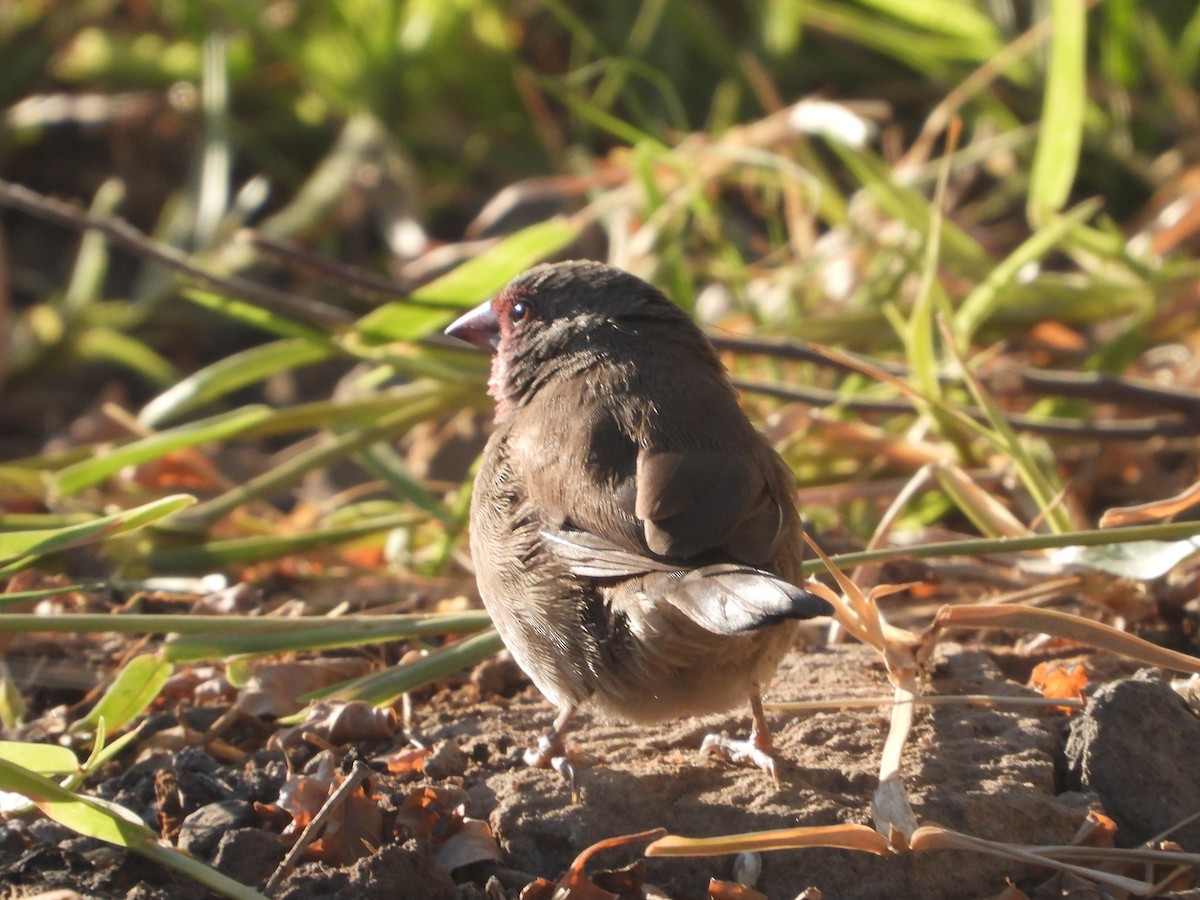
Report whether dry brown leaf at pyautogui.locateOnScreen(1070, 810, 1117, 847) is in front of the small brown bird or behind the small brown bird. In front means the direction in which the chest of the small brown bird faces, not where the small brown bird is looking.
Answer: behind

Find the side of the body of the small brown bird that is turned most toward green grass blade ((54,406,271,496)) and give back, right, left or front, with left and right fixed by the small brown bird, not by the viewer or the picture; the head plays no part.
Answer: front

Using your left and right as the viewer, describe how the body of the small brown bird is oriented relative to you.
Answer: facing away from the viewer and to the left of the viewer

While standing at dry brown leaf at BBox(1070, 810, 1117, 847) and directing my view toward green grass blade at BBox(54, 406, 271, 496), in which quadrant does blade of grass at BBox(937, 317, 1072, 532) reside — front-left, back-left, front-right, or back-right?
front-right

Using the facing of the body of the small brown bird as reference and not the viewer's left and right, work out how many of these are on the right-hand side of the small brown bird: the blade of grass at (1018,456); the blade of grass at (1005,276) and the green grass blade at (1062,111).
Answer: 3

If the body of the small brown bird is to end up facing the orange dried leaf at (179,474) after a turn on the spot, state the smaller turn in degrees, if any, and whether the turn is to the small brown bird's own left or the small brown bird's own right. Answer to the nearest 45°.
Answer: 0° — it already faces it

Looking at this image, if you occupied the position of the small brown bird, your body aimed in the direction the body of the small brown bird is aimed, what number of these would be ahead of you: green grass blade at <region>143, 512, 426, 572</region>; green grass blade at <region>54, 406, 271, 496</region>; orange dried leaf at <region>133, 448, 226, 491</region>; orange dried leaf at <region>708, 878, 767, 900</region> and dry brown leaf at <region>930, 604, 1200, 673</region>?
3

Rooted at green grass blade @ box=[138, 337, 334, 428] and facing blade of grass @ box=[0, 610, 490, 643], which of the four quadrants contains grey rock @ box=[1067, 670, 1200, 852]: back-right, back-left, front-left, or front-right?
front-left

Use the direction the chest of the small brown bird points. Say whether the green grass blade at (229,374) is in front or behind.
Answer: in front

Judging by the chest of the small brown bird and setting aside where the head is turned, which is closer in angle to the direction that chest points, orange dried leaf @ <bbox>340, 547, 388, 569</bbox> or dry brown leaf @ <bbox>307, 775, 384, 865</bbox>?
the orange dried leaf

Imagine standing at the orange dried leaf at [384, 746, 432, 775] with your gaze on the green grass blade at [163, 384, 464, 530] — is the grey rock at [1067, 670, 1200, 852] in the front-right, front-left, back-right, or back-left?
back-right

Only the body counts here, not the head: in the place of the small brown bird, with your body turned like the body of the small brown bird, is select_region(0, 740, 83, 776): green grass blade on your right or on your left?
on your left
